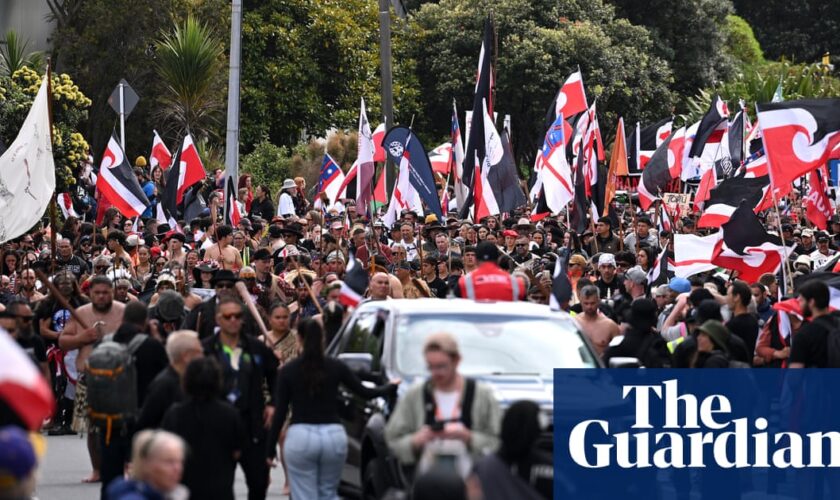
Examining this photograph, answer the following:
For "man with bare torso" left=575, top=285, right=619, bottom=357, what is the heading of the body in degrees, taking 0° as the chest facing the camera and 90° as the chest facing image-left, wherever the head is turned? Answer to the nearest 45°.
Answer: approximately 45°

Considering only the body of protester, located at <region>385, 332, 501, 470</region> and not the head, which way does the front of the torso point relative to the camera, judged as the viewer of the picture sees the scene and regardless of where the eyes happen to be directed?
toward the camera

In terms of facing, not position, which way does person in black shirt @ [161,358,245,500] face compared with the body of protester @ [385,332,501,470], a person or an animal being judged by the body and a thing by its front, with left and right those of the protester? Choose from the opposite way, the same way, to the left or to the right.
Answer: the opposite way

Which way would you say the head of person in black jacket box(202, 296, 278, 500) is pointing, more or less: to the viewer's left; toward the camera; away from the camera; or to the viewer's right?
toward the camera

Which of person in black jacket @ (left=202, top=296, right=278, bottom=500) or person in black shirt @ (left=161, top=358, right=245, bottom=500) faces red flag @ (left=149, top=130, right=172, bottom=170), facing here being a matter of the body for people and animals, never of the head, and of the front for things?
person in black shirt @ (left=161, top=358, right=245, bottom=500)

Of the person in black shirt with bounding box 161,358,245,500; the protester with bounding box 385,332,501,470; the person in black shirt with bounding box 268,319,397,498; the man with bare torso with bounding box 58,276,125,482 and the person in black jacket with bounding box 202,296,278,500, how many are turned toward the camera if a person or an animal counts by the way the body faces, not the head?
3

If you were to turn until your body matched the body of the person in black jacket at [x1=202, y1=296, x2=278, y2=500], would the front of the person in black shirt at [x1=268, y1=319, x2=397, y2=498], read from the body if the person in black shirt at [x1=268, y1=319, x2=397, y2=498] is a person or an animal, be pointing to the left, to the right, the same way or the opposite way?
the opposite way

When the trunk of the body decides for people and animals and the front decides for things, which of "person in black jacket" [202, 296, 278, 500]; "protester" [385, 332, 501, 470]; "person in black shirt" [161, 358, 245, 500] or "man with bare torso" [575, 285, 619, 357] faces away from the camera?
"person in black shirt" [161, 358, 245, 500]

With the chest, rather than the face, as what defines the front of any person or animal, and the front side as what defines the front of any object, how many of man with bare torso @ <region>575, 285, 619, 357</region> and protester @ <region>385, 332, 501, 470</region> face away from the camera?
0

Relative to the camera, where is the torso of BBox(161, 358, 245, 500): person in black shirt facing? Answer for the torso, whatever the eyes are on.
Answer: away from the camera

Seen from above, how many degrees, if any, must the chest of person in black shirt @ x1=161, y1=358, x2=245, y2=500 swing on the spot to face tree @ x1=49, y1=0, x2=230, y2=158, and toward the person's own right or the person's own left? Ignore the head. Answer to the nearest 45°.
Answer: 0° — they already face it

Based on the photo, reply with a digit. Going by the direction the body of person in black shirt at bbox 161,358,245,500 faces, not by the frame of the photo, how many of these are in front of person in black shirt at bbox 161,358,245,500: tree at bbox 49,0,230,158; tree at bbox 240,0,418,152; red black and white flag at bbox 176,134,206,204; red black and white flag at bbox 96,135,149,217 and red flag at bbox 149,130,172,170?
5

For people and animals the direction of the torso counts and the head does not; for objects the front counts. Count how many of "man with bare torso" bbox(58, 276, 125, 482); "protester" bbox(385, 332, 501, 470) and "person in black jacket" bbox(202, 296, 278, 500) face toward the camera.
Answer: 3

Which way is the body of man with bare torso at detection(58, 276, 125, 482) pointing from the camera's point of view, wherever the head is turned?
toward the camera

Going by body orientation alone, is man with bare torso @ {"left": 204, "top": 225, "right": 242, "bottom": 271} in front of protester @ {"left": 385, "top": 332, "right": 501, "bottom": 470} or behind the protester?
behind

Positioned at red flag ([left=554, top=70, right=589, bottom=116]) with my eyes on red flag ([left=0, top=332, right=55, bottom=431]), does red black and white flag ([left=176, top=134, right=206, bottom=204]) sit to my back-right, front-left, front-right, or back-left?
front-right
